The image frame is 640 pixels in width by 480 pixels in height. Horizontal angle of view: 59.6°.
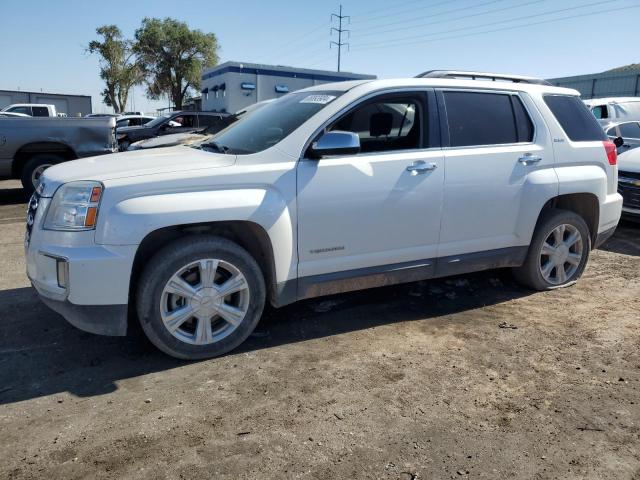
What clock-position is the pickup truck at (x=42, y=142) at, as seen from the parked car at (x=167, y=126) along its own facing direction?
The pickup truck is roughly at 11 o'clock from the parked car.

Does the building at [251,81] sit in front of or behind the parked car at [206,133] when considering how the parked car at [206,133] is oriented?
behind

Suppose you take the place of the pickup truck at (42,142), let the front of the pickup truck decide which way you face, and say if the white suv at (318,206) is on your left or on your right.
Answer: on your left

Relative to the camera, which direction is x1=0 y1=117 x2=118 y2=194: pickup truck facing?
to the viewer's left

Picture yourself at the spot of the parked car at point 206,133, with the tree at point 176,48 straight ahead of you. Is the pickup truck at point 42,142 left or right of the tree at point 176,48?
left

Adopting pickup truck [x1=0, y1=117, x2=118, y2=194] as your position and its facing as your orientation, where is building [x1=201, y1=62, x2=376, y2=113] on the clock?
The building is roughly at 4 o'clock from the pickup truck.

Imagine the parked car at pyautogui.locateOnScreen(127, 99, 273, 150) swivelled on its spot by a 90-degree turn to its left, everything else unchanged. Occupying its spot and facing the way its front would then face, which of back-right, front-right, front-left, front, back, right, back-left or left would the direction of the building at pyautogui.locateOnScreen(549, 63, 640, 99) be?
left

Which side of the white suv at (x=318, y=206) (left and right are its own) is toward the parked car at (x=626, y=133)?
back

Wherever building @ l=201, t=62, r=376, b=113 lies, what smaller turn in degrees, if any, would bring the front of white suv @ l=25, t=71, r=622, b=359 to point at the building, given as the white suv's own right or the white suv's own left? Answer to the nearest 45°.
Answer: approximately 135° to the white suv's own right

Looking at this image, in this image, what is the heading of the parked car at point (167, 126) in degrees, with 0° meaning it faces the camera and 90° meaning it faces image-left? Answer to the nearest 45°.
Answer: approximately 45°
